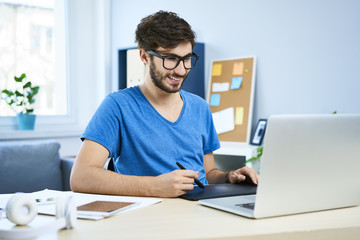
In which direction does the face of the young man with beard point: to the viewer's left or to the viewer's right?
to the viewer's right

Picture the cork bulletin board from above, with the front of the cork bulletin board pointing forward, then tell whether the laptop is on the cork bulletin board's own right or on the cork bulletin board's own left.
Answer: on the cork bulletin board's own left

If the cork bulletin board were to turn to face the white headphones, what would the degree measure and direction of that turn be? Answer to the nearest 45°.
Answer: approximately 45° to its left

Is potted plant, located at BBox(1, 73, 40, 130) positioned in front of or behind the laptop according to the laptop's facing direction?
in front

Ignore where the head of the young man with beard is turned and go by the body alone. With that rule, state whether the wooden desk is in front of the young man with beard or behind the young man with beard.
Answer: in front

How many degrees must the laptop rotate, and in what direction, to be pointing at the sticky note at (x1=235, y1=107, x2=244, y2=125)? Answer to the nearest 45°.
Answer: approximately 45° to its right

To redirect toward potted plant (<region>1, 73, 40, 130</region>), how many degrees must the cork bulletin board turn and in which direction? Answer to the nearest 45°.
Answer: approximately 45° to its right

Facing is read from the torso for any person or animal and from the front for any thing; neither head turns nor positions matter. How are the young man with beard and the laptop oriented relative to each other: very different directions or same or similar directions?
very different directions

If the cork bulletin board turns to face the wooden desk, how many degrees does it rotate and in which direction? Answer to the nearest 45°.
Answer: approximately 45° to its left

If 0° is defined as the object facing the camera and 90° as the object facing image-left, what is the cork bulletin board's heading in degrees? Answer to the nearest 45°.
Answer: approximately 45°

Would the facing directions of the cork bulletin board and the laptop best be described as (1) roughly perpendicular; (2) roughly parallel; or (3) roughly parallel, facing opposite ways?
roughly perpendicular

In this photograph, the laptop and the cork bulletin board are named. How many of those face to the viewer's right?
0

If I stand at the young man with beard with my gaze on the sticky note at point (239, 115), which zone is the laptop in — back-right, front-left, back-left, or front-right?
back-right

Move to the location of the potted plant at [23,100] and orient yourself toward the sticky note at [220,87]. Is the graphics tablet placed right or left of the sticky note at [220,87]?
right
